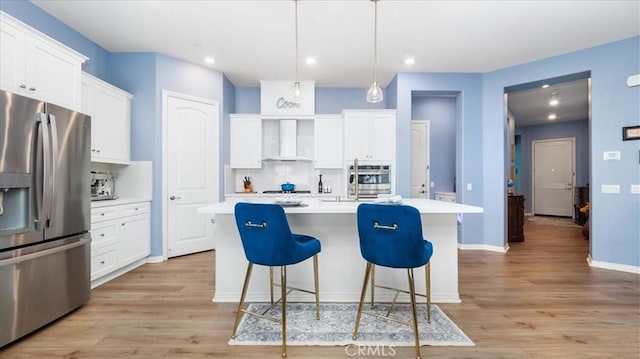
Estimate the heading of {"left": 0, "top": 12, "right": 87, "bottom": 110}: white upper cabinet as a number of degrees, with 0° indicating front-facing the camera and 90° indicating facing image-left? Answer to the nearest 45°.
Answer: approximately 315°

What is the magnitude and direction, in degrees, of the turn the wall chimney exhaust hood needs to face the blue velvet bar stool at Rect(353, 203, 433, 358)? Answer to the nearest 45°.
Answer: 0° — it already faces it

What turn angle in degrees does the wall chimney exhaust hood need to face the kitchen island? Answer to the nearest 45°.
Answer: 0° — it already faces it

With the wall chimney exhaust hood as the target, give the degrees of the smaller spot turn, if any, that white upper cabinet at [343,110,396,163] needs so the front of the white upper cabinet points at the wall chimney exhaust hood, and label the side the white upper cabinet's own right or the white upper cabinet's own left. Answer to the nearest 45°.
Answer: approximately 90° to the white upper cabinet's own right

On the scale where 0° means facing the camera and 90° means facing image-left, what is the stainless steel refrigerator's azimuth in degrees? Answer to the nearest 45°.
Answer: approximately 315°

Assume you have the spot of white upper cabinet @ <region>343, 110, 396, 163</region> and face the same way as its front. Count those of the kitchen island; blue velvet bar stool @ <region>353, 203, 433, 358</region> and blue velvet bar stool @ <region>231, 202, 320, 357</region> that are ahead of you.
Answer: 3

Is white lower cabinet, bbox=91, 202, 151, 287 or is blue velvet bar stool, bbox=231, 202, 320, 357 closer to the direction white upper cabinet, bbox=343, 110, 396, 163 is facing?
the blue velvet bar stool

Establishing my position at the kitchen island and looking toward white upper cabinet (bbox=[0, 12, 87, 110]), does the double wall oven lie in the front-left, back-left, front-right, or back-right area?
back-right
